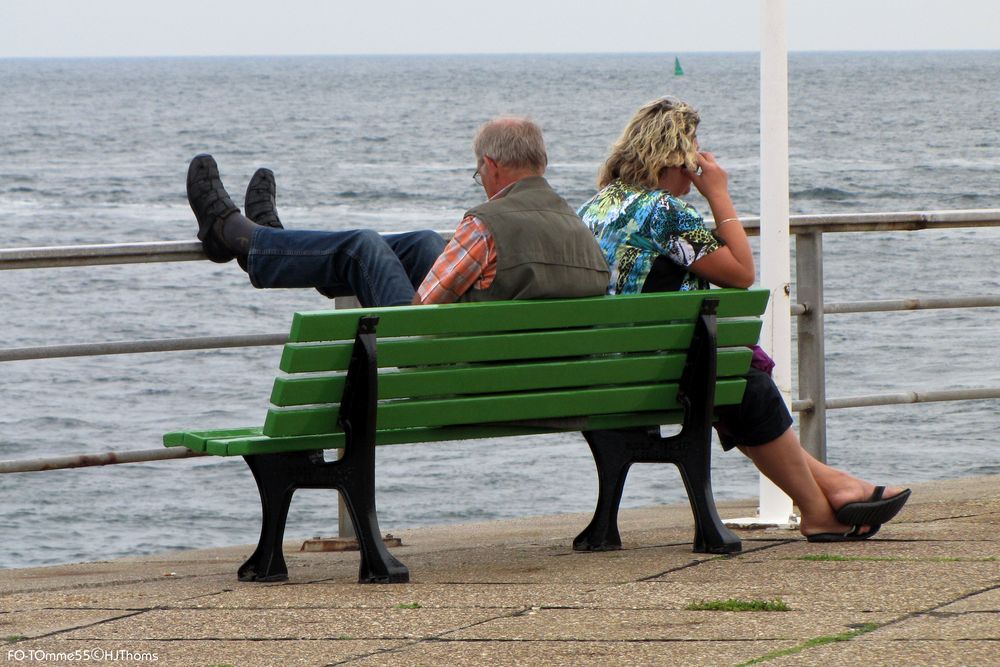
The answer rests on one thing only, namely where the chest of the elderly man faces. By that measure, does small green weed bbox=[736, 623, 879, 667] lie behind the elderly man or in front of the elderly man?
behind

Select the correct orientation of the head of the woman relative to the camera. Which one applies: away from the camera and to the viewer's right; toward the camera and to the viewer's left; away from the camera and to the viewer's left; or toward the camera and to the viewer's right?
away from the camera and to the viewer's right

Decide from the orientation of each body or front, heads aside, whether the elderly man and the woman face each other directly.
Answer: no

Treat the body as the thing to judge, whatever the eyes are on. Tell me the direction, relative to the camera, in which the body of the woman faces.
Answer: to the viewer's right

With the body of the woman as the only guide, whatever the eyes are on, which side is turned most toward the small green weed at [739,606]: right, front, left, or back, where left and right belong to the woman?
right

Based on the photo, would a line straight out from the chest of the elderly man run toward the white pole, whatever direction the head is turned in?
no

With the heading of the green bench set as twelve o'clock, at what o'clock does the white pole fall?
The white pole is roughly at 3 o'clock from the green bench.

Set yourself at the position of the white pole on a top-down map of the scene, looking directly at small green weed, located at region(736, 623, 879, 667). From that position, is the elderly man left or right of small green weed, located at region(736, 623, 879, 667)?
right

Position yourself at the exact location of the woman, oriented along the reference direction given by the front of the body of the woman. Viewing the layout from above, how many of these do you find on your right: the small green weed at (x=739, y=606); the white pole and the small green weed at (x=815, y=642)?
2

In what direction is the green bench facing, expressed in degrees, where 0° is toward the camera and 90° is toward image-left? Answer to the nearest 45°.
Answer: approximately 135°

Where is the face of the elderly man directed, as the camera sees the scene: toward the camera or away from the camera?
away from the camera

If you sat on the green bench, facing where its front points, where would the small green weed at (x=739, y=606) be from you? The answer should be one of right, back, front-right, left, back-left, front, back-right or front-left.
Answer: back
